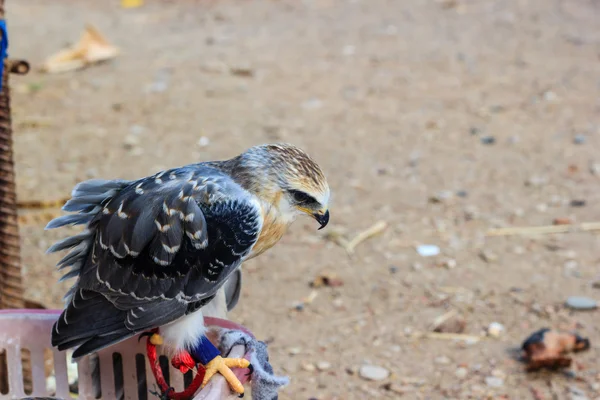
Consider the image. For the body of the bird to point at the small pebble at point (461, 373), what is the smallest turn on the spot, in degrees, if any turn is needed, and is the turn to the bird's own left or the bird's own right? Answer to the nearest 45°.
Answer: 0° — it already faces it

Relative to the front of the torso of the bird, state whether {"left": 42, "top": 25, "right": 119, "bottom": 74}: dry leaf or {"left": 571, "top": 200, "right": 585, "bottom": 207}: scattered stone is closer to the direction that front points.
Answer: the scattered stone

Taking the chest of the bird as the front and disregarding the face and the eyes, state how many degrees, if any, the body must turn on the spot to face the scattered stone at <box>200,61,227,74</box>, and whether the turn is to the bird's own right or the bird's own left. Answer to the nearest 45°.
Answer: approximately 90° to the bird's own left

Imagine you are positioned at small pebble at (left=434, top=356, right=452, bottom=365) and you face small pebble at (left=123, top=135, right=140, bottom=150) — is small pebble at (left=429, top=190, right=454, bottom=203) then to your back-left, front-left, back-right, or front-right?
front-right

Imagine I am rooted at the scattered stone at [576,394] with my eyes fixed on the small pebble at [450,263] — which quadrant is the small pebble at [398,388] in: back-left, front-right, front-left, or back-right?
front-left

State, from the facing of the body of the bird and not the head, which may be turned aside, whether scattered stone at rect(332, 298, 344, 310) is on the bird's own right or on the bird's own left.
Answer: on the bird's own left

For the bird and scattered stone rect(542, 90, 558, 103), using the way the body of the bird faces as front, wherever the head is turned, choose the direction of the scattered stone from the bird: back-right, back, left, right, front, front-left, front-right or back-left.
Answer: front-left

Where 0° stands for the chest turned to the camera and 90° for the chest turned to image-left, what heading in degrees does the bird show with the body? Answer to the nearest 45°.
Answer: approximately 270°

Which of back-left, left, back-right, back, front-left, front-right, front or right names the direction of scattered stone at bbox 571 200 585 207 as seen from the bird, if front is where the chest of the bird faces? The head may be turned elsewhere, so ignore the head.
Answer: front-left

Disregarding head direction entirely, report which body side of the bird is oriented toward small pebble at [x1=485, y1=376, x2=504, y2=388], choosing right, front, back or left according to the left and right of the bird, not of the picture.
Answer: front

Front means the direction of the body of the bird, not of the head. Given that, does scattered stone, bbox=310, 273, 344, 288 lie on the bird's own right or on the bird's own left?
on the bird's own left

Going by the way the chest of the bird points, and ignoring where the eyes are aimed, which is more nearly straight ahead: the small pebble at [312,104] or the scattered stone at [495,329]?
the scattered stone

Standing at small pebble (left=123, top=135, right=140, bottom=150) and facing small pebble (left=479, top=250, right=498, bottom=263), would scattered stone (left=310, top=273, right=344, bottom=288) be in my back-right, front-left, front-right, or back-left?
front-right

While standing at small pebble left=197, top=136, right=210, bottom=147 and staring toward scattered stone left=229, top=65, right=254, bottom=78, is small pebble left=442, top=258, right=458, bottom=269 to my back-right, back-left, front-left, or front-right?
back-right

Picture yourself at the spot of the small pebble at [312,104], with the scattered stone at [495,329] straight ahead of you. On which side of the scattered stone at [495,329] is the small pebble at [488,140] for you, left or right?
left
